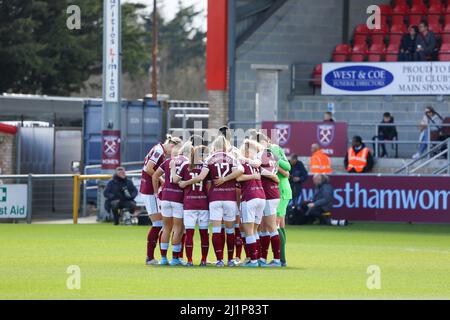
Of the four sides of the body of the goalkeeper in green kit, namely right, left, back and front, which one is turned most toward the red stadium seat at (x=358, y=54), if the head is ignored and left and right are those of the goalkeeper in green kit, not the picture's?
right

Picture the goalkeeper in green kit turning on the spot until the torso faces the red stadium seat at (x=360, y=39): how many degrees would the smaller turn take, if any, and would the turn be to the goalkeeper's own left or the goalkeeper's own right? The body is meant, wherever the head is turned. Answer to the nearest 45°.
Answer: approximately 90° to the goalkeeper's own right

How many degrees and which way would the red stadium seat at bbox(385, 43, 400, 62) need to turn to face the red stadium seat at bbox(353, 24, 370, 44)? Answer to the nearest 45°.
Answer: approximately 90° to its right

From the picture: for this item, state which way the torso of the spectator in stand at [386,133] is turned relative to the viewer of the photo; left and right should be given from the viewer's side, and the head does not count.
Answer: facing the viewer and to the left of the viewer

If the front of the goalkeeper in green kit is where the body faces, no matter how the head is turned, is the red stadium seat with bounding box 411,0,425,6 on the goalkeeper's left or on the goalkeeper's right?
on the goalkeeper's right

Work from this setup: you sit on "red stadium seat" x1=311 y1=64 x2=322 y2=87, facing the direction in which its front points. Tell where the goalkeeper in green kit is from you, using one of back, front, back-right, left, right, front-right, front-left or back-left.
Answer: front-left

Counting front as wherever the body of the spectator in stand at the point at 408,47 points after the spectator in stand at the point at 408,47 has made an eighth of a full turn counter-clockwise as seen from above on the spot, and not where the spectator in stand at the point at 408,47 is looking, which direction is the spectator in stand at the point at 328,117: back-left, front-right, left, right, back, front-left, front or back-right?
front-right

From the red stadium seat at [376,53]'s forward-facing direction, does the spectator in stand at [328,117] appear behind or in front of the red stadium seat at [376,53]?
in front
